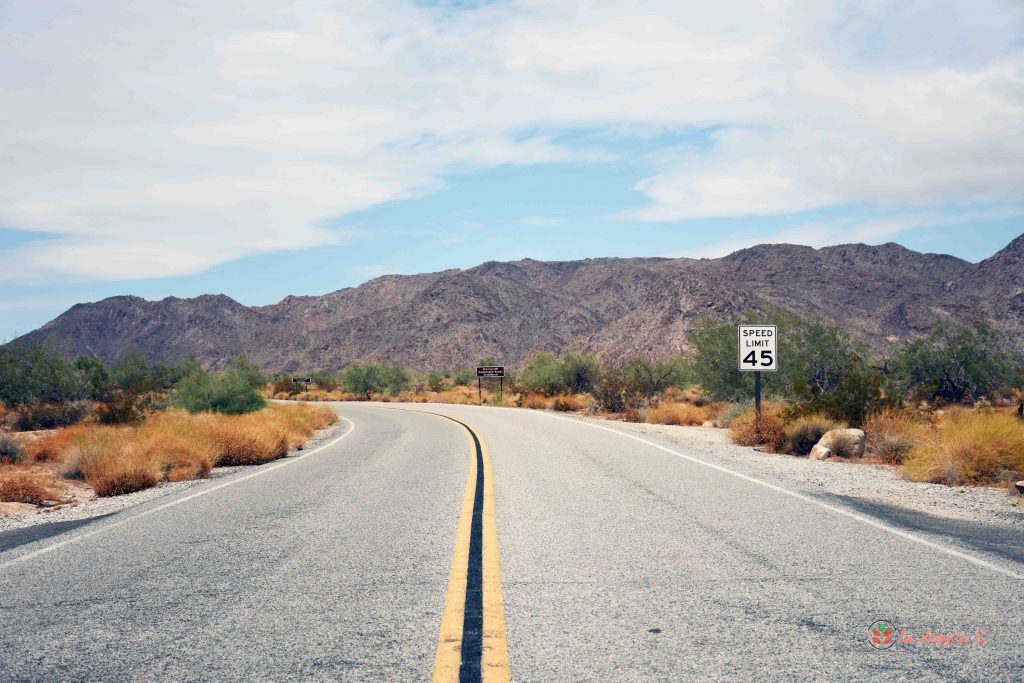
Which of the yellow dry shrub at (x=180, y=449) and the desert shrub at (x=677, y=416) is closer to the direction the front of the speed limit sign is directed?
the yellow dry shrub

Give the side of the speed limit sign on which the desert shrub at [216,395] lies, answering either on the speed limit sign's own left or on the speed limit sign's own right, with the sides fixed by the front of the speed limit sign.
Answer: on the speed limit sign's own right

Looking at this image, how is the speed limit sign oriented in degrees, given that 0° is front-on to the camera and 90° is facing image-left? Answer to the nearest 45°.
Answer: approximately 0°

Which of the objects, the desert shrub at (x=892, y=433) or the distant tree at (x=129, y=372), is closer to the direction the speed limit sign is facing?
the desert shrub

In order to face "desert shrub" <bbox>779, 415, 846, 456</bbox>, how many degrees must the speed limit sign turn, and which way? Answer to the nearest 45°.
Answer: approximately 45° to its left

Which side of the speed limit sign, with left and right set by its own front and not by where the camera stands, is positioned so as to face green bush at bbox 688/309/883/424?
back

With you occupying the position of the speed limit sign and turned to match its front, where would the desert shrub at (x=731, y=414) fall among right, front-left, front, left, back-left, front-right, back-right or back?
back

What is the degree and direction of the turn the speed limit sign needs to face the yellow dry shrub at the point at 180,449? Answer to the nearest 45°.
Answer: approximately 45° to its right

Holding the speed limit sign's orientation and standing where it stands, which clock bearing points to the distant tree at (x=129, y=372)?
The distant tree is roughly at 4 o'clock from the speed limit sign.
